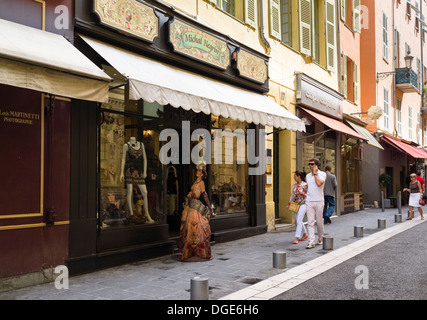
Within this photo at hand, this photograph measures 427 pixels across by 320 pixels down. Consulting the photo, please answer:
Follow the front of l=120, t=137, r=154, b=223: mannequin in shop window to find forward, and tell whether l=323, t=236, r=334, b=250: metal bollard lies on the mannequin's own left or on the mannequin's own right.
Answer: on the mannequin's own left

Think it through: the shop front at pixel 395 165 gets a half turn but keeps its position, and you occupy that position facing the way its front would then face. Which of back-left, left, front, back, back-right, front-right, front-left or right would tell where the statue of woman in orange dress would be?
back-left

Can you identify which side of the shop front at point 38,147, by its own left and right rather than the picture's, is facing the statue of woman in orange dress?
left

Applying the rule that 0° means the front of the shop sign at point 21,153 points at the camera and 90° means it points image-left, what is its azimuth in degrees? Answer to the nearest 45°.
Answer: approximately 315°

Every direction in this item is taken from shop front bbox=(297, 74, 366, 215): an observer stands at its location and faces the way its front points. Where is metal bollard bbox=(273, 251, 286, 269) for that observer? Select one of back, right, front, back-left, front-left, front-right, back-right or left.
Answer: front-right

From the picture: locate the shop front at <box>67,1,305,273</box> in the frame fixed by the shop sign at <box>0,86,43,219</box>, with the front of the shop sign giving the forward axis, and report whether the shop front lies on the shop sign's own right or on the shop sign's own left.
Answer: on the shop sign's own left

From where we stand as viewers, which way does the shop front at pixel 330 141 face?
facing the viewer and to the right of the viewer

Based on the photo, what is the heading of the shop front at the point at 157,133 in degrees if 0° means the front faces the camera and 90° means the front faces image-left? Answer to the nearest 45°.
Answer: approximately 315°

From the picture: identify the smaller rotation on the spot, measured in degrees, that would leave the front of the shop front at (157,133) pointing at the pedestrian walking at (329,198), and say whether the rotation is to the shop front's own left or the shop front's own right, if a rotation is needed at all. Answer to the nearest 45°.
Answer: approximately 90° to the shop front's own left

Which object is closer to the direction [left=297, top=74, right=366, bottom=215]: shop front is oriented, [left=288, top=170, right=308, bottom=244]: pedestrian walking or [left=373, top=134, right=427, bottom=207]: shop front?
the pedestrian walking

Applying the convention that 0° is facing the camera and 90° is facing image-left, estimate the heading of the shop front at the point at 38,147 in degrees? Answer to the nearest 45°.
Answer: approximately 315°

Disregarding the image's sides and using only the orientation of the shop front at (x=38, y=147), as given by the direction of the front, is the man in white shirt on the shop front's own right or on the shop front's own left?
on the shop front's own left

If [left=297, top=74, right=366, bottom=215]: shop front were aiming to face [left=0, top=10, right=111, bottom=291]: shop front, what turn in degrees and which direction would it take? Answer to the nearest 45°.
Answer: approximately 45° to its right

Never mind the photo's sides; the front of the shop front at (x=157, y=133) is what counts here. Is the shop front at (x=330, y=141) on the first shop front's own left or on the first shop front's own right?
on the first shop front's own left

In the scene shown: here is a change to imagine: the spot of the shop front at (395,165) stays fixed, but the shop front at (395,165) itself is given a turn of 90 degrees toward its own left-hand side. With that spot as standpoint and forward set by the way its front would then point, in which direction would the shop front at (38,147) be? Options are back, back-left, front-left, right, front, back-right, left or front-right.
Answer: back-right

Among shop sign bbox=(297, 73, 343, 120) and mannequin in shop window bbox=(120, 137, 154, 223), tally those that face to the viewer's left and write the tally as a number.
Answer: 0

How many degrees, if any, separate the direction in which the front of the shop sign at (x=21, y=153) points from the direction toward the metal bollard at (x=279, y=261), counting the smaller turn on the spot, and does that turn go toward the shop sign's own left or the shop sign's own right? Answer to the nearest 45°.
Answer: approximately 45° to the shop sign's own left

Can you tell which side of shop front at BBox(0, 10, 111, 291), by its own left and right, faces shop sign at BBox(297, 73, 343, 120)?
left

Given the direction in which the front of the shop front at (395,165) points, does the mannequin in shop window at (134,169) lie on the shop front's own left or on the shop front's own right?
on the shop front's own right
